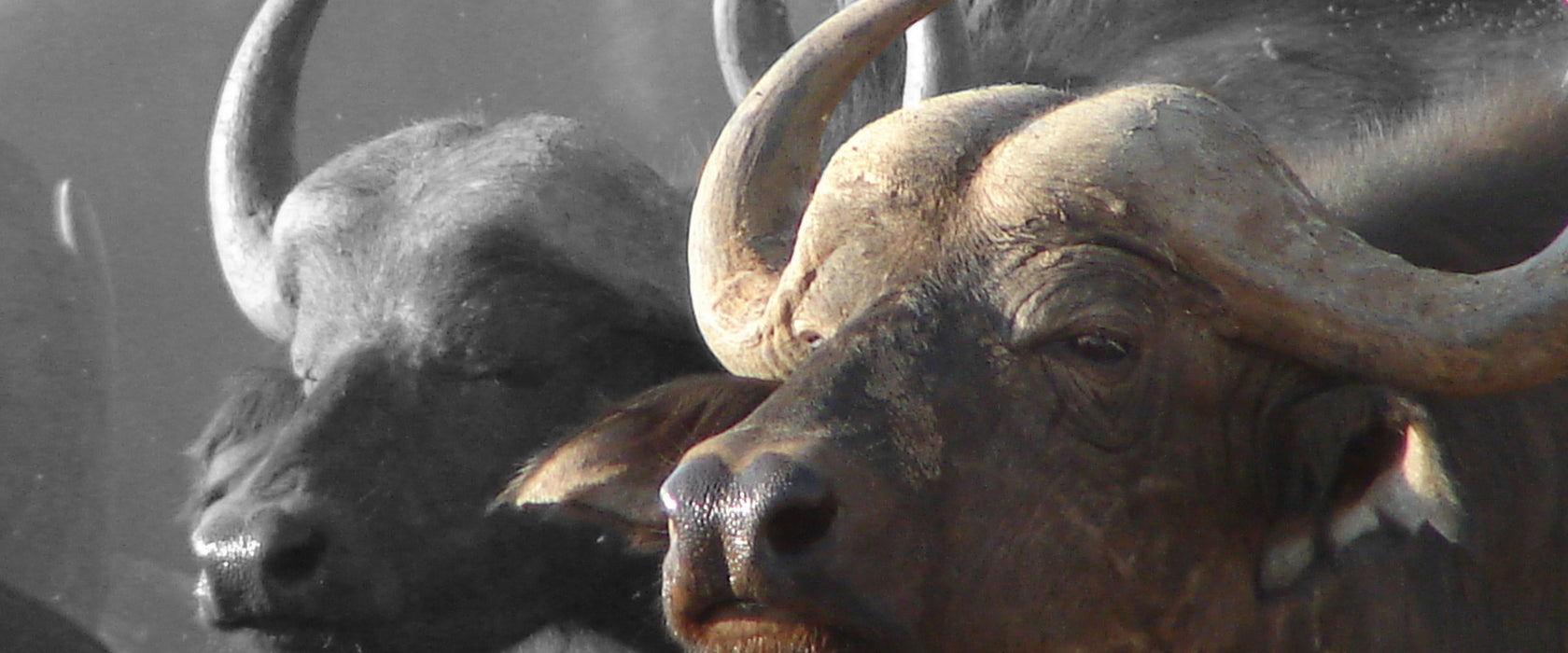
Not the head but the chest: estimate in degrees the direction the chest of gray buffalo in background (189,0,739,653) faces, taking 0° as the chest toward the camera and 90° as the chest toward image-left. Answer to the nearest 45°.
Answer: approximately 45°

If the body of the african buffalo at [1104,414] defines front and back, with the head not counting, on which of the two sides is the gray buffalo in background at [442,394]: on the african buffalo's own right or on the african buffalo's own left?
on the african buffalo's own right

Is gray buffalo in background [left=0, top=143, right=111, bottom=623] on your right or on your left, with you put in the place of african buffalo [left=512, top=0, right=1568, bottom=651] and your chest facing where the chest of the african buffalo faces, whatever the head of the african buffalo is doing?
on your right

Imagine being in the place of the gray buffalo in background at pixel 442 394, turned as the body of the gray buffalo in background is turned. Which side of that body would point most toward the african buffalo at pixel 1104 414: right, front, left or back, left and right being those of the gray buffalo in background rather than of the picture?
left
